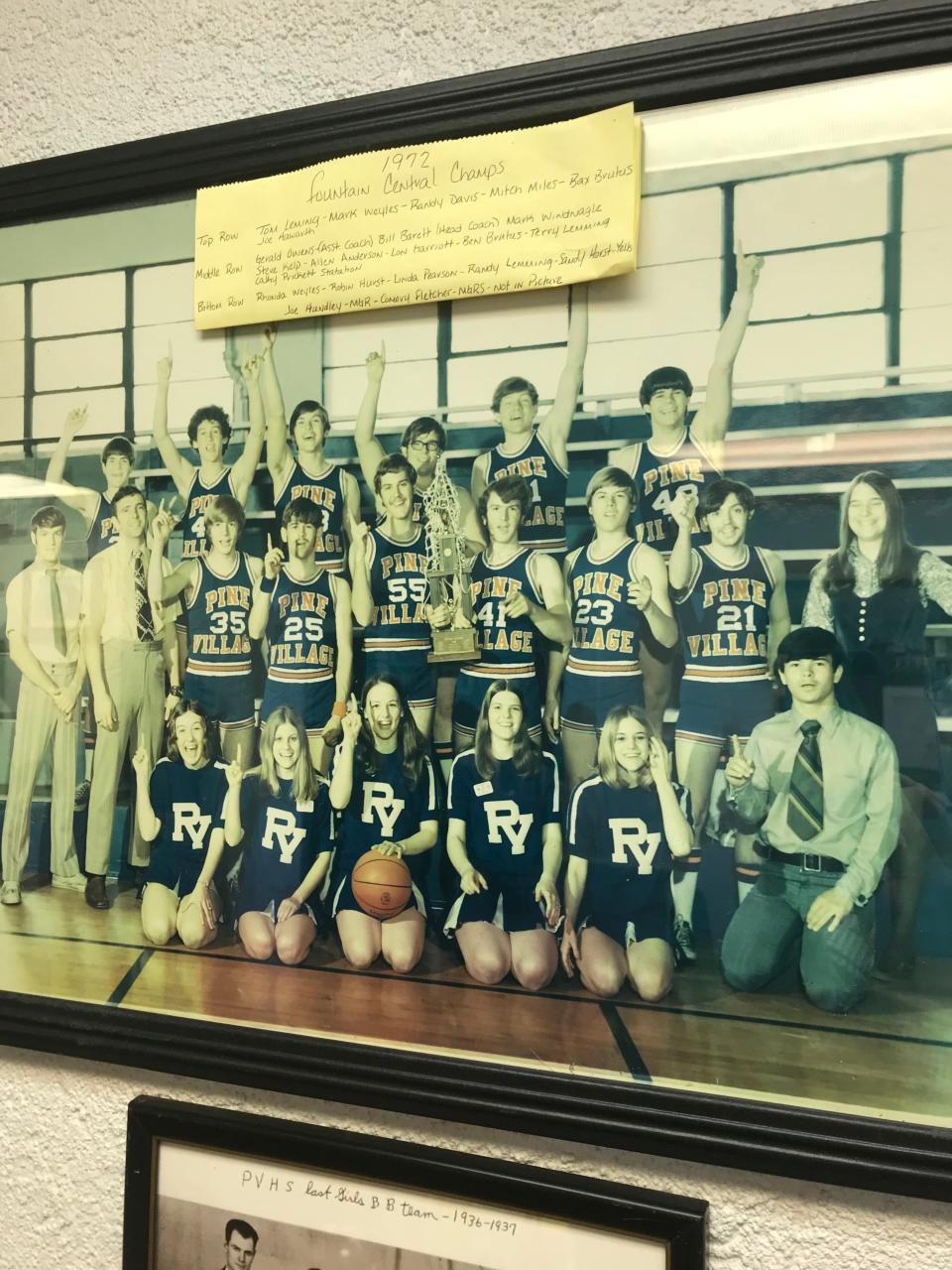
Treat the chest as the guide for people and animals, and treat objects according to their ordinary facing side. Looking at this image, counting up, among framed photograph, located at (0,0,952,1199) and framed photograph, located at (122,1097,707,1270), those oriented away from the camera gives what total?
0

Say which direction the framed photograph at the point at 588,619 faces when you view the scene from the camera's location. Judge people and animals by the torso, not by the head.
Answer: facing the viewer and to the left of the viewer

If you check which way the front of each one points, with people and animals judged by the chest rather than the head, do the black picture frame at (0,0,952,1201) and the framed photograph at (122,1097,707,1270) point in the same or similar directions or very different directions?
same or similar directions

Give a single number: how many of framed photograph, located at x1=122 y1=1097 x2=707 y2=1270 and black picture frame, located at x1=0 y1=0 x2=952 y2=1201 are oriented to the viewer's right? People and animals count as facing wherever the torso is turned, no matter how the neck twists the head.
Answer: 0

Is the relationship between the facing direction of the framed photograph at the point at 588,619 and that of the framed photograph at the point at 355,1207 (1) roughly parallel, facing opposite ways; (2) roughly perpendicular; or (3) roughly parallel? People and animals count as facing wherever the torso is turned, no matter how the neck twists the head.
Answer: roughly parallel
